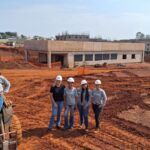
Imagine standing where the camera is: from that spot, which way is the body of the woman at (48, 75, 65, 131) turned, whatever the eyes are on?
toward the camera

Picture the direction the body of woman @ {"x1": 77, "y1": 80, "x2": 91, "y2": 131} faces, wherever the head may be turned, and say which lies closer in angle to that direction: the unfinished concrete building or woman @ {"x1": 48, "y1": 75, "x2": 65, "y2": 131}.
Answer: the woman

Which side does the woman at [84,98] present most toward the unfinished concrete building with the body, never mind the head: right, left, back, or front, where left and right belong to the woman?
back

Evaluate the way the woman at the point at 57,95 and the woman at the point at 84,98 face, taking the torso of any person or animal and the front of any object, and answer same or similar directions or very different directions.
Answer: same or similar directions

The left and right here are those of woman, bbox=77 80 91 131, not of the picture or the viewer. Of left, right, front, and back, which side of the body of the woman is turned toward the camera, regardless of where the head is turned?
front

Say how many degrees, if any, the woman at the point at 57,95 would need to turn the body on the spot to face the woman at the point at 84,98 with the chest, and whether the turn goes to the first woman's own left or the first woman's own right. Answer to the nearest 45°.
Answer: approximately 90° to the first woman's own left

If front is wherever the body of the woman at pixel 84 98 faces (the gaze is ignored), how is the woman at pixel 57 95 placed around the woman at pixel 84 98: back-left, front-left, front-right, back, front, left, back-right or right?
right

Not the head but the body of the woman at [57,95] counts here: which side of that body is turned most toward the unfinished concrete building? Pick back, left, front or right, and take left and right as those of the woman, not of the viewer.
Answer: back

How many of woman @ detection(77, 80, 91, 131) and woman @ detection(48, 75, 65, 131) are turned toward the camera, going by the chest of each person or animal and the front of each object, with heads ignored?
2
